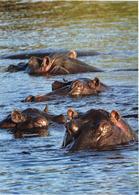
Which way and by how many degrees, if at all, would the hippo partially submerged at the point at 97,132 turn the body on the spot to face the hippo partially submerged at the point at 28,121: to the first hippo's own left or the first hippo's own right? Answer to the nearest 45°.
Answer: approximately 90° to the first hippo's own right

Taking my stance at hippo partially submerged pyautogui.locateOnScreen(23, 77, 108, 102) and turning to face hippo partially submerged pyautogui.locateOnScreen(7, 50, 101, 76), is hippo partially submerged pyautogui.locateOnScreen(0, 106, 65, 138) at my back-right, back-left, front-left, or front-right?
back-left

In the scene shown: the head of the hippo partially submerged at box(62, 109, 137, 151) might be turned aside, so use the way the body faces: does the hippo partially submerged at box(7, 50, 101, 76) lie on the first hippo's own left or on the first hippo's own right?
on the first hippo's own right

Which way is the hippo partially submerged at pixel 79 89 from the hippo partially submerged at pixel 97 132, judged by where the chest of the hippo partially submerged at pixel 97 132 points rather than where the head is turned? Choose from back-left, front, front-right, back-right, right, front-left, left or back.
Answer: back-right

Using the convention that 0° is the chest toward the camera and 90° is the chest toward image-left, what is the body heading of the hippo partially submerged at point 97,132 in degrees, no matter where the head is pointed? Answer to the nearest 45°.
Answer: approximately 45°
